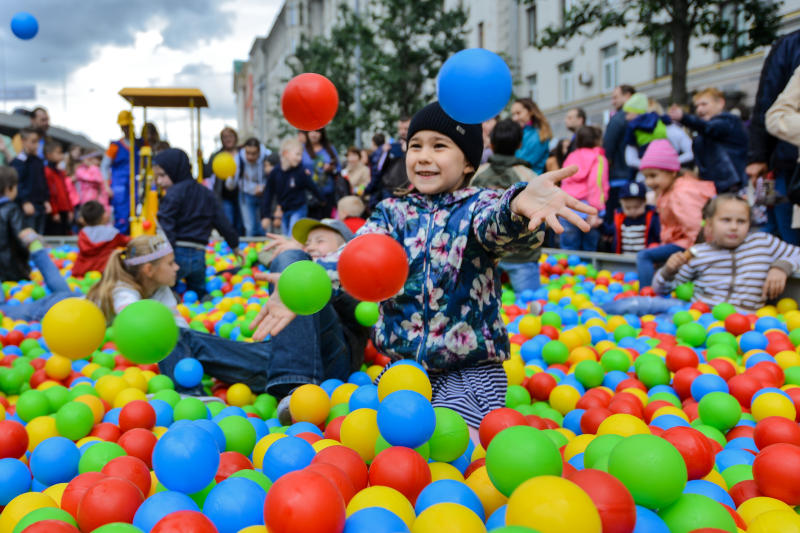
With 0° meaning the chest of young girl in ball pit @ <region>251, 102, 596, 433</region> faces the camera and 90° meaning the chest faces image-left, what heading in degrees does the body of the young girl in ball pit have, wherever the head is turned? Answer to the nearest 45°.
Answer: approximately 45°

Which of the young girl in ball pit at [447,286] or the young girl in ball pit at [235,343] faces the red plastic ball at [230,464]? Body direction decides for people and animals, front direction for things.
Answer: the young girl in ball pit at [447,286]

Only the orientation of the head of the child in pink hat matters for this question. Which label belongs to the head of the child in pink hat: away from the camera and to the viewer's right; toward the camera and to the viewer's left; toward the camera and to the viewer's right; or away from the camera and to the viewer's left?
toward the camera and to the viewer's left

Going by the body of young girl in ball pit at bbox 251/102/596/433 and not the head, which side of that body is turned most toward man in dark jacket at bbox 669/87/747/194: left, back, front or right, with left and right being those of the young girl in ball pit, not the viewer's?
back

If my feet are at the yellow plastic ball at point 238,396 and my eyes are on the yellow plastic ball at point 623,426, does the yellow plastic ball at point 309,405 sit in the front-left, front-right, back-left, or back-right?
front-right

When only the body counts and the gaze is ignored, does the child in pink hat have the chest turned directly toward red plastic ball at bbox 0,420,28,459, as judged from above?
no

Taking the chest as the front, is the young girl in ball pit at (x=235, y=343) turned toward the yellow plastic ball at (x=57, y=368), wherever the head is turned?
no

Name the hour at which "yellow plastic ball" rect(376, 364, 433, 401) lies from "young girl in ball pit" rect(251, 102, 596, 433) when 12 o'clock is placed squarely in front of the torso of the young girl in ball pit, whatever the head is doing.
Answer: The yellow plastic ball is roughly at 11 o'clock from the young girl in ball pit.

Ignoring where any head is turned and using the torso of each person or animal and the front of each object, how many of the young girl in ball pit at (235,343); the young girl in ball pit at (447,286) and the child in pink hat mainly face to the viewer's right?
1

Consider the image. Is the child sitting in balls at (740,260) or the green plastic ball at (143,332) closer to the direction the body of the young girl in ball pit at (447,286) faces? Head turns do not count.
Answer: the green plastic ball
